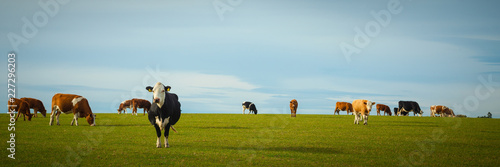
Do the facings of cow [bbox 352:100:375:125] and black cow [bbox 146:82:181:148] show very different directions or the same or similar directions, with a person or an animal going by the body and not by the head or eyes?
same or similar directions

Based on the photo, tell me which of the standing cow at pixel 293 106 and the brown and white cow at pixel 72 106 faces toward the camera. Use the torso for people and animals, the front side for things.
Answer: the standing cow

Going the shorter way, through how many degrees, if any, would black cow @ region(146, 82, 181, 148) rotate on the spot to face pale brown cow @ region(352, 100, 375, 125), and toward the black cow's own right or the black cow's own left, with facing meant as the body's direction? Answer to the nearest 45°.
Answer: approximately 135° to the black cow's own left

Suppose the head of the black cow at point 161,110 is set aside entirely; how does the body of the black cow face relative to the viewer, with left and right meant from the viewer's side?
facing the viewer

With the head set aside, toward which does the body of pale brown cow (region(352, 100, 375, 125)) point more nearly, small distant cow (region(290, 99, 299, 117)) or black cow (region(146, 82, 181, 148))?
the black cow

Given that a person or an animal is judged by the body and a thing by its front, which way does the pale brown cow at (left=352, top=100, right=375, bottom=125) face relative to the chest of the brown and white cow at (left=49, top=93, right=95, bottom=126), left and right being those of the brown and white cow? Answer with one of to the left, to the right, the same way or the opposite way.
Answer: to the right

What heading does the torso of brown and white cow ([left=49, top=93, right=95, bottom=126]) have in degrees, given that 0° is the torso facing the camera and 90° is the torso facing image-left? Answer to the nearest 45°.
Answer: approximately 270°

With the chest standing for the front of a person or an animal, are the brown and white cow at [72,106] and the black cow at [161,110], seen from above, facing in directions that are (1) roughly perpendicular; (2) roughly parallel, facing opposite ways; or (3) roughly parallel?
roughly perpendicular
